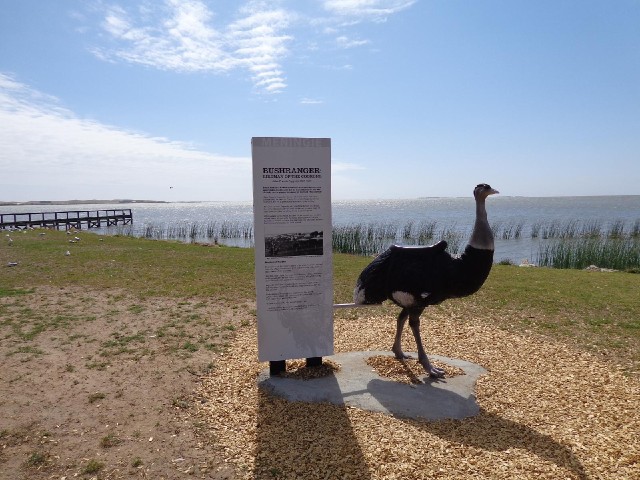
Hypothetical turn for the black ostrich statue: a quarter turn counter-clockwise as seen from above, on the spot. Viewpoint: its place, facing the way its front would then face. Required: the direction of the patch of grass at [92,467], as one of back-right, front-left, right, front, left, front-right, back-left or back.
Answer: back-left

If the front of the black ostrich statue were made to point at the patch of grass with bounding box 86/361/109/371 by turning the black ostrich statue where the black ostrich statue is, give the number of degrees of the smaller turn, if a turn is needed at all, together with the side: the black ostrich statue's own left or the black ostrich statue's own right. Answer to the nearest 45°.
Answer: approximately 180°

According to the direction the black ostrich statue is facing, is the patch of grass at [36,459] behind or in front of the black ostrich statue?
behind

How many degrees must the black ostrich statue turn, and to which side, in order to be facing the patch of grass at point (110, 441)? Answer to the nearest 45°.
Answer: approximately 135° to its right

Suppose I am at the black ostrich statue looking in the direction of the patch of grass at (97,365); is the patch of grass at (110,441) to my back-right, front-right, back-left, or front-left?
front-left

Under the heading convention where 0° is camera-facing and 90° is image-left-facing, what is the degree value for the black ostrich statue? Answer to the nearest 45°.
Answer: approximately 270°
